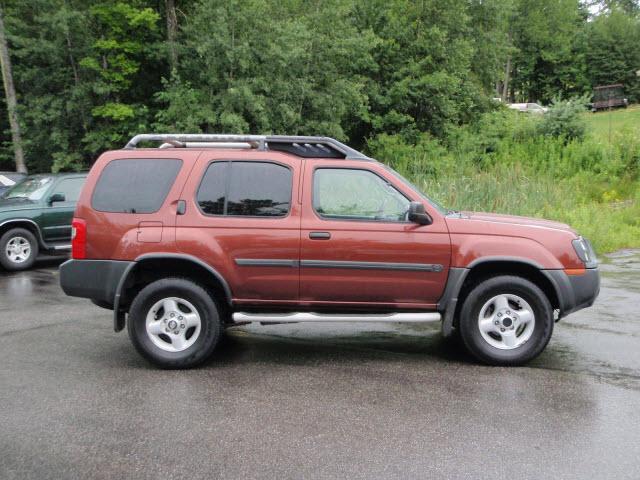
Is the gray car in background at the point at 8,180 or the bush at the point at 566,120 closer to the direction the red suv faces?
the bush

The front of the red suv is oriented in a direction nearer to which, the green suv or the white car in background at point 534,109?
the white car in background

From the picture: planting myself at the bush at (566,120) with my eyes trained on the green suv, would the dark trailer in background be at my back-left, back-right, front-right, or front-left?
back-right

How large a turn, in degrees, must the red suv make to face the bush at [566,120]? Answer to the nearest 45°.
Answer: approximately 45° to its left

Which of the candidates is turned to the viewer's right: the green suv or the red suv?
the red suv

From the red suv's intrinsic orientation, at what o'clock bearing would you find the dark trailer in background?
The dark trailer in background is roughly at 10 o'clock from the red suv.

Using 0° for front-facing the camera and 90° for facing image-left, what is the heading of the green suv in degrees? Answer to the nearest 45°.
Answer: approximately 45°

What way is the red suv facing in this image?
to the viewer's right

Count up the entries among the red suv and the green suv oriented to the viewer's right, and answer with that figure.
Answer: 1

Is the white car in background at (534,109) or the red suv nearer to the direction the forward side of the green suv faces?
the red suv
